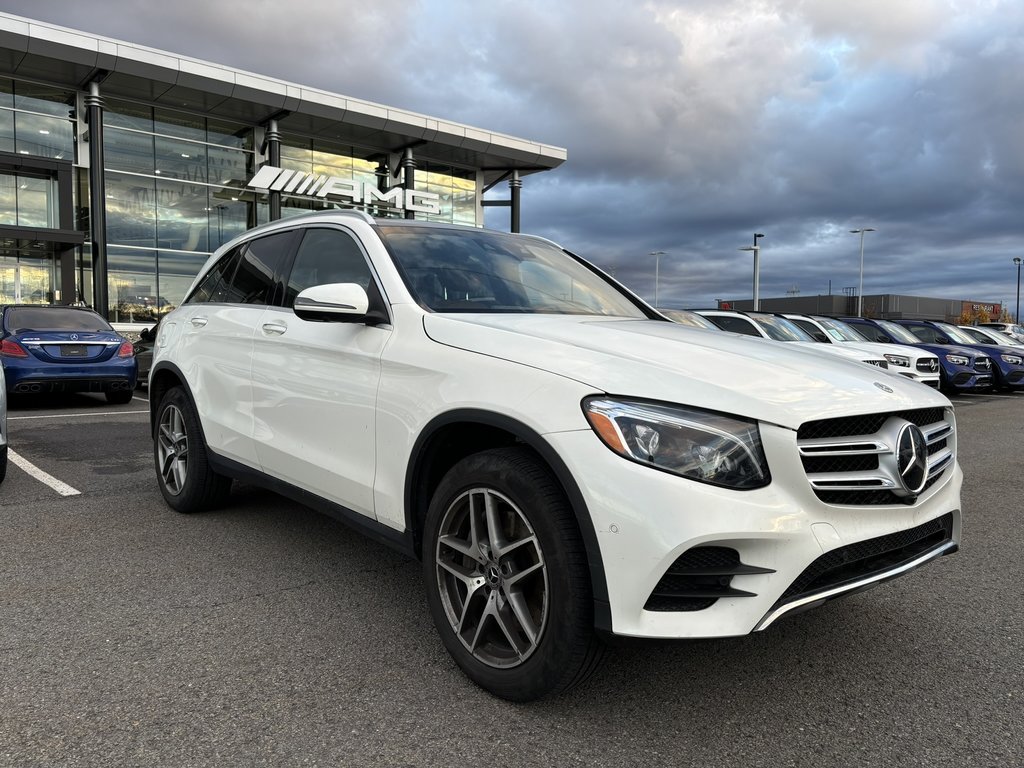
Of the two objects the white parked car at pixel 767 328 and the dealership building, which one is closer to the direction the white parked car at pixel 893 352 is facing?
the white parked car

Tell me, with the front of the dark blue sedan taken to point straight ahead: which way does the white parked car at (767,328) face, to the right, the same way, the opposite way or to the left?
the opposite way

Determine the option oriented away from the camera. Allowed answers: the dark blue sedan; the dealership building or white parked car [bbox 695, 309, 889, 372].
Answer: the dark blue sedan

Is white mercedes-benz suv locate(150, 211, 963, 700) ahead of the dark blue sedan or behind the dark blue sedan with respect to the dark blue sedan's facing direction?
behind

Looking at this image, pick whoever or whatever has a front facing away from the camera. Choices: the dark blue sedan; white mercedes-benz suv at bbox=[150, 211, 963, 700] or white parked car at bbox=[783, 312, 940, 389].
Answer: the dark blue sedan

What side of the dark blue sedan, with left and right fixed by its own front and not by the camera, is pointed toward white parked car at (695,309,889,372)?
right

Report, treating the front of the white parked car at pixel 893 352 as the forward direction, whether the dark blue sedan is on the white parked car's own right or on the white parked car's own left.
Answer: on the white parked car's own right

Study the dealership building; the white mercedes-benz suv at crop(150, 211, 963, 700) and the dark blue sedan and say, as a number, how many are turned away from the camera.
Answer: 1

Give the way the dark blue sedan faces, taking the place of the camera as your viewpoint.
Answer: facing away from the viewer

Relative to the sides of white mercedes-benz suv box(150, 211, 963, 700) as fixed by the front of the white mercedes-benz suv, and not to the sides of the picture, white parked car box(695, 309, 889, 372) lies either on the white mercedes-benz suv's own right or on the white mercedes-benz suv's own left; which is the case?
on the white mercedes-benz suv's own left

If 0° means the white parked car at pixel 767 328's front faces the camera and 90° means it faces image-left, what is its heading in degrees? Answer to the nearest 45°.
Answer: approximately 315°

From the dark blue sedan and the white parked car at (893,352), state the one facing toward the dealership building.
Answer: the dark blue sedan

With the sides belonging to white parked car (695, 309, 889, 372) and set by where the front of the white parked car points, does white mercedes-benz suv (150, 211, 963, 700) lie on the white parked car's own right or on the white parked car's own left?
on the white parked car's own right
